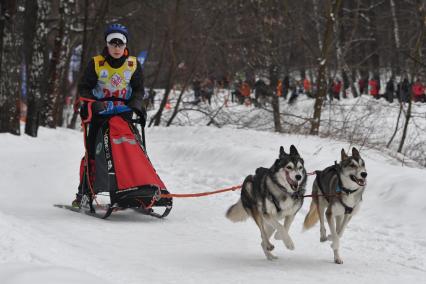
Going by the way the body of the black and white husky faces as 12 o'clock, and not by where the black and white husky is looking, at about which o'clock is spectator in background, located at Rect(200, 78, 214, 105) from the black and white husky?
The spectator in background is roughly at 7 o'clock from the black and white husky.

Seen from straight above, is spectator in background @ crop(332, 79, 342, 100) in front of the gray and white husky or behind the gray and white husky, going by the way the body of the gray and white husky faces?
behind

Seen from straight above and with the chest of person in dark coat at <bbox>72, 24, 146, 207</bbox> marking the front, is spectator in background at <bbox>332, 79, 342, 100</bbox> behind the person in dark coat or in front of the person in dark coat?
behind

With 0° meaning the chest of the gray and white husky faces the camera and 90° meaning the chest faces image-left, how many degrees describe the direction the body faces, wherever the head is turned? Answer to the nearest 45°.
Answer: approximately 315°

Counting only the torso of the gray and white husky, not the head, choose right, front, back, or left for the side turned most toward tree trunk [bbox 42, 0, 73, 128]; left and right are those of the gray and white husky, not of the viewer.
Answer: back

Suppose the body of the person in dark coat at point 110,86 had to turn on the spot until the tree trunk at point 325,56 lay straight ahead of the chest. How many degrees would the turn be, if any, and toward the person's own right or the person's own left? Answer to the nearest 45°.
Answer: approximately 135° to the person's own left

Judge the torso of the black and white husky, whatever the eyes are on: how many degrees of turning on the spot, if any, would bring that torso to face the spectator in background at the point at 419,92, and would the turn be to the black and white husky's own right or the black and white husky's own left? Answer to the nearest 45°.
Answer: approximately 135° to the black and white husky's own left

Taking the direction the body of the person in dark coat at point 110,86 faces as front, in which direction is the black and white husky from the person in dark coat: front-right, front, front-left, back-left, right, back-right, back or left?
front-left

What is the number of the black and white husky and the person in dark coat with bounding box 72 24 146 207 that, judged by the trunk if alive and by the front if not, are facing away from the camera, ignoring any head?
0

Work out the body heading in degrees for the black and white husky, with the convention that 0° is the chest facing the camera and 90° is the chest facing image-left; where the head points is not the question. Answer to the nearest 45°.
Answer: approximately 315°

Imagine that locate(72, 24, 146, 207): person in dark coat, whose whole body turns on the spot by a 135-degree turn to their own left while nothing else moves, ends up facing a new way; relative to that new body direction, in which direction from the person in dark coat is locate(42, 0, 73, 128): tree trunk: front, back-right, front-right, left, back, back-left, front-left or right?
front-left

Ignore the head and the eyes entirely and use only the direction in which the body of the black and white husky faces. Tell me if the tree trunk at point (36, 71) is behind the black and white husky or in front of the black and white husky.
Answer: behind

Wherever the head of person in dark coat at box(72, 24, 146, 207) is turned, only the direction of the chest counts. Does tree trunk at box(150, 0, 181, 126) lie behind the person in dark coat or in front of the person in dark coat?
behind

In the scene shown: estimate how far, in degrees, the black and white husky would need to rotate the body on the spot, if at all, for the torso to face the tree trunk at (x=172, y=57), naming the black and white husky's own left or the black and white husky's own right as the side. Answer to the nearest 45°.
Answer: approximately 135° to the black and white husky's own left

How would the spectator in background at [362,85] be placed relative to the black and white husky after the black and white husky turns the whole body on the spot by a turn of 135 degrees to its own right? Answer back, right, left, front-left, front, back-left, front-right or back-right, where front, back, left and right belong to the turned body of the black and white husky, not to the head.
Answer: right
